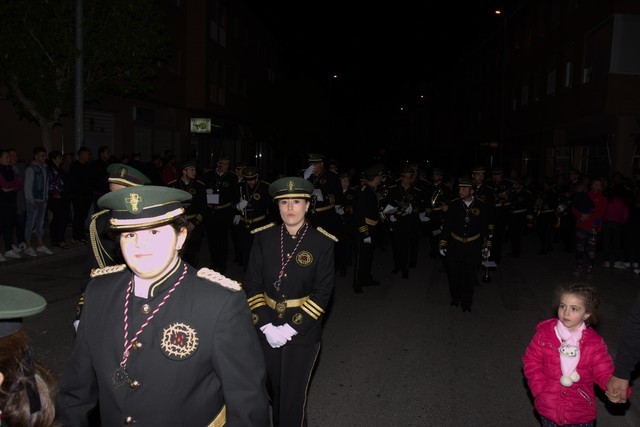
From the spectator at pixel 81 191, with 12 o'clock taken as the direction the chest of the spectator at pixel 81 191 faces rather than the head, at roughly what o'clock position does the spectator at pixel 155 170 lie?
the spectator at pixel 155 170 is roughly at 10 o'clock from the spectator at pixel 81 191.

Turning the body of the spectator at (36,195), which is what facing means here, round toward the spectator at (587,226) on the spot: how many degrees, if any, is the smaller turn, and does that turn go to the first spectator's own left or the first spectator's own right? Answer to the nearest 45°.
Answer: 0° — they already face them

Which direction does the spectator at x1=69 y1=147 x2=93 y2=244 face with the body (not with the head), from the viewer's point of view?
to the viewer's right

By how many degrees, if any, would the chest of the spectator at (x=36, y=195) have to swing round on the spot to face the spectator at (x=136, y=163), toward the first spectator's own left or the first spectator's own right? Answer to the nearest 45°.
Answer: approximately 90° to the first spectator's own left

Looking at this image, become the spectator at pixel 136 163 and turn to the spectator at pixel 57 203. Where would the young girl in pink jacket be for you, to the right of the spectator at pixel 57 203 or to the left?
left

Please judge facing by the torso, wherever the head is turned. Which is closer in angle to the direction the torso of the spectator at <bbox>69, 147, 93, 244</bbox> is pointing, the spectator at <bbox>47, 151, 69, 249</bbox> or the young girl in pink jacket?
the young girl in pink jacket

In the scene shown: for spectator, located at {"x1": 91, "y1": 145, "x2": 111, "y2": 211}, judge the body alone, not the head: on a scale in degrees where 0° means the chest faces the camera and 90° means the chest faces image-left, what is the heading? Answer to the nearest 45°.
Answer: approximately 315°

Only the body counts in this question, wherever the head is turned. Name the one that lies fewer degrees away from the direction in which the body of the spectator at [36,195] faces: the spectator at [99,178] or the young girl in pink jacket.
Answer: the young girl in pink jacket
